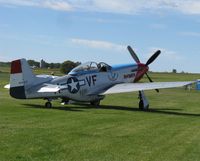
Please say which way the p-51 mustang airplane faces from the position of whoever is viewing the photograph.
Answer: facing away from the viewer and to the right of the viewer
